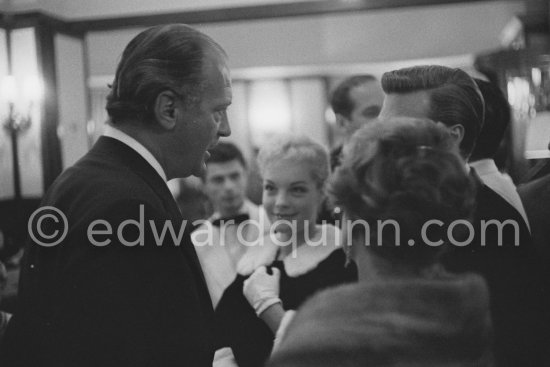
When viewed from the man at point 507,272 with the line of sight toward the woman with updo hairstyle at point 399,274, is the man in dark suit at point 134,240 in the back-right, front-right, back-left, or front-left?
front-right

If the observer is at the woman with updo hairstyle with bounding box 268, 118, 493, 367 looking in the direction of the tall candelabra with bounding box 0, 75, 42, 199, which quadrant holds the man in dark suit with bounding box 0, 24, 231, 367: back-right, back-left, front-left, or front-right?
front-left

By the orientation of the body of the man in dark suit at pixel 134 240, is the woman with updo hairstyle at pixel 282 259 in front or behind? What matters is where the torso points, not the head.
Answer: in front

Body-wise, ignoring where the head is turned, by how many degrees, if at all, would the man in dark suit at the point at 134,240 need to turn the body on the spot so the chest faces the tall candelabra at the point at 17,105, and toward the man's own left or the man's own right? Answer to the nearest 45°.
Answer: approximately 45° to the man's own left

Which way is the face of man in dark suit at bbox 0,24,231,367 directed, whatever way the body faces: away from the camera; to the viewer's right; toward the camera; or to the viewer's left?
to the viewer's right

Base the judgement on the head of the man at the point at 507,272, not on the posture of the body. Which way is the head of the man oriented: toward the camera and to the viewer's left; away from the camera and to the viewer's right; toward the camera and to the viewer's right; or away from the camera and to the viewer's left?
away from the camera and to the viewer's left

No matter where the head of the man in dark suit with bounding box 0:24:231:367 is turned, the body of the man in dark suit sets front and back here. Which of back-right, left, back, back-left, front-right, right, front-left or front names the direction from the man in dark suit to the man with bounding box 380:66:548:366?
front-right

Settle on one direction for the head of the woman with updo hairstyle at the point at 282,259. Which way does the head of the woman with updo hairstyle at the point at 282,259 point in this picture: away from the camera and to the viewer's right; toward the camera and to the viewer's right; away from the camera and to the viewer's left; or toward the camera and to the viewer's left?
toward the camera and to the viewer's left

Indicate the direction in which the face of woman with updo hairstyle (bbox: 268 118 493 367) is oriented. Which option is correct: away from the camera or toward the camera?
away from the camera

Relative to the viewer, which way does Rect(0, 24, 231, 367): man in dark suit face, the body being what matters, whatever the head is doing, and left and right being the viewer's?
facing away from the viewer and to the right of the viewer
